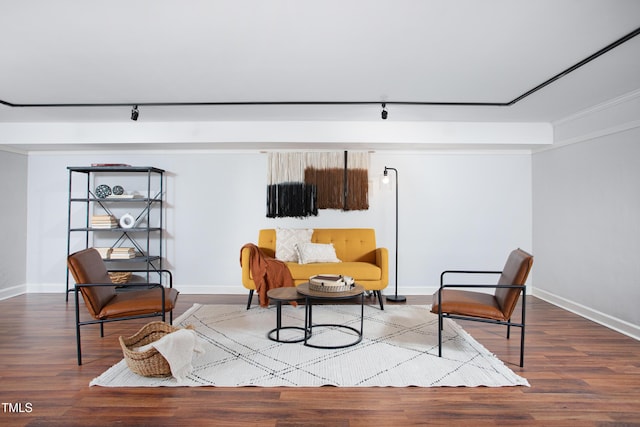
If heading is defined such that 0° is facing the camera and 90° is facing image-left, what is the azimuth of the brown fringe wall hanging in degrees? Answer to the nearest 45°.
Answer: approximately 0°

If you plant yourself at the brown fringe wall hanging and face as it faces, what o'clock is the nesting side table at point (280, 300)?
The nesting side table is roughly at 12 o'clock from the brown fringe wall hanging.

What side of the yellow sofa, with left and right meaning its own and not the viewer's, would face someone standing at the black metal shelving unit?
right

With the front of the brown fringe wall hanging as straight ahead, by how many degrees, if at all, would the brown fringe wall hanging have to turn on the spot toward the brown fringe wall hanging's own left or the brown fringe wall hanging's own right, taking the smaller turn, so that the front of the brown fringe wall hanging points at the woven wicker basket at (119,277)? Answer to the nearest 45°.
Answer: approximately 90° to the brown fringe wall hanging's own right

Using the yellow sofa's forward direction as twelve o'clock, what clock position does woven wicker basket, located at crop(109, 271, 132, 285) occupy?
The woven wicker basket is roughly at 3 o'clock from the yellow sofa.

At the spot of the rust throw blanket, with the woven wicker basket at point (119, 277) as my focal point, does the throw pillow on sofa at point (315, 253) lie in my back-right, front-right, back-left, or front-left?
back-right

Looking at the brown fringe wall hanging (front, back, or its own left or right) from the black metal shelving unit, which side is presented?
right

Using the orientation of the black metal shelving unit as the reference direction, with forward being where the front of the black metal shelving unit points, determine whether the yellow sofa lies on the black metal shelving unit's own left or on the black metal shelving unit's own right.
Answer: on the black metal shelving unit's own left
